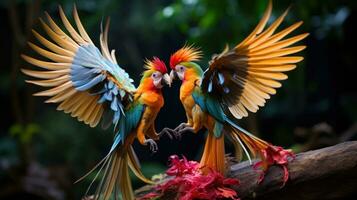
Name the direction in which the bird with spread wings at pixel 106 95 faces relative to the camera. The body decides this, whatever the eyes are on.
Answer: to the viewer's right

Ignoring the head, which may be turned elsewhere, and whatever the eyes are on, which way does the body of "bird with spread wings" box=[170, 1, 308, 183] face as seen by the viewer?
to the viewer's left

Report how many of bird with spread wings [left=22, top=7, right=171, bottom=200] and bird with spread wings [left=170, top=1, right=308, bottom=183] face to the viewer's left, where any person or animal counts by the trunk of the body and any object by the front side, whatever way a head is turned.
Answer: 1

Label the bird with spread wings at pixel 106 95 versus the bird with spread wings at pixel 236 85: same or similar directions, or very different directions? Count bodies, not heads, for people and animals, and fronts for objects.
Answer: very different directions

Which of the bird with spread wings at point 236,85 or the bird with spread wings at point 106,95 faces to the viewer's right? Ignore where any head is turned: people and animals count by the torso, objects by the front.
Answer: the bird with spread wings at point 106,95
